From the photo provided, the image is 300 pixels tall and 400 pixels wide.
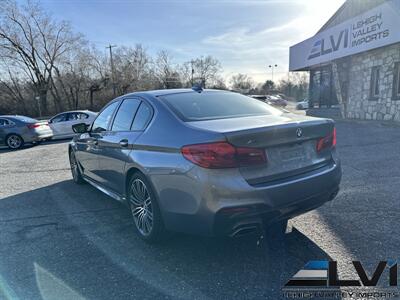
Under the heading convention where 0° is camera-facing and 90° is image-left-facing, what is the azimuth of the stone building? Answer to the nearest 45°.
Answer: approximately 45°

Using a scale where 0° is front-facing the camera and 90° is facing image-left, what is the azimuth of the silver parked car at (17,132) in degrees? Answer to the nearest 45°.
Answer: approximately 135°

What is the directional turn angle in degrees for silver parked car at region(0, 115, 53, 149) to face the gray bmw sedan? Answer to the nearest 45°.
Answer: approximately 135° to its left

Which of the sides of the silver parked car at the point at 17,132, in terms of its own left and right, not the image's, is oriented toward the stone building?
back

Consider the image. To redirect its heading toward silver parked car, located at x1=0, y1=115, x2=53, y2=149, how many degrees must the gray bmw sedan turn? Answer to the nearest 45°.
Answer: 0° — it already faces it

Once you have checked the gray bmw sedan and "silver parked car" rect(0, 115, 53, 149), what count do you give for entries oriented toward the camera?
0

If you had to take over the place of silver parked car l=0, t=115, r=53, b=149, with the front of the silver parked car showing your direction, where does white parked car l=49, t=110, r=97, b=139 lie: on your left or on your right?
on your right

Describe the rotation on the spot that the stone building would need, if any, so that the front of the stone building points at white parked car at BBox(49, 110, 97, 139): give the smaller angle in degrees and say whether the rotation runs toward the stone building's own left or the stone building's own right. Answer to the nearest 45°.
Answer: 0° — it already faces it

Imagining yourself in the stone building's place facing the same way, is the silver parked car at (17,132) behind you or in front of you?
in front

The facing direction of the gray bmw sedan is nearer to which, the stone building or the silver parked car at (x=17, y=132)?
the silver parked car

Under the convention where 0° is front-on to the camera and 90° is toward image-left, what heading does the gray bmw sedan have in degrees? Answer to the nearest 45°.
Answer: approximately 135°

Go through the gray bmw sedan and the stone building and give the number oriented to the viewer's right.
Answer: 0
